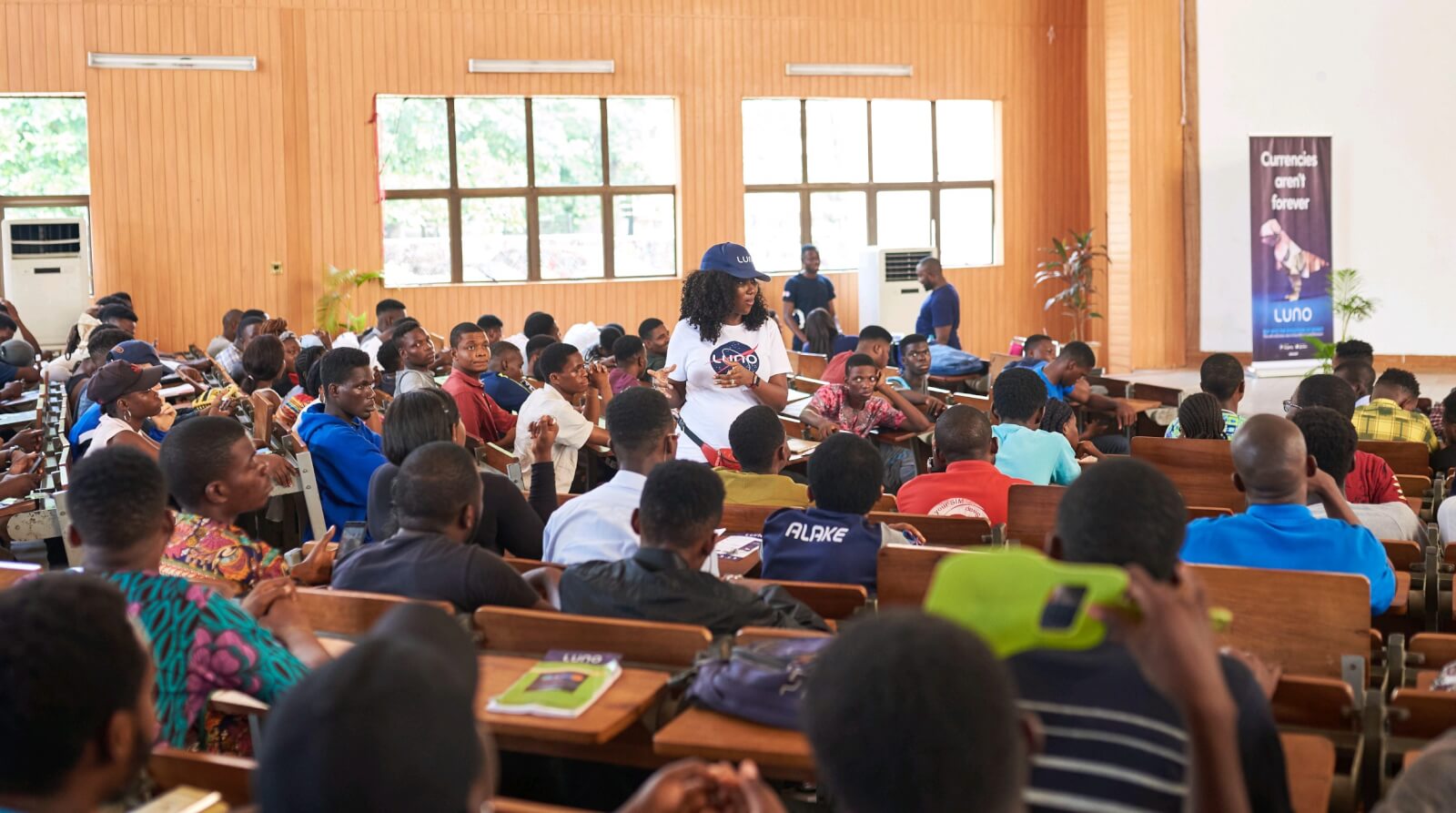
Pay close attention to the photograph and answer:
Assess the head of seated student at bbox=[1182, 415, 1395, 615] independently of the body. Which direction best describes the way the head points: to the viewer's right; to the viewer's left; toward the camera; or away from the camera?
away from the camera

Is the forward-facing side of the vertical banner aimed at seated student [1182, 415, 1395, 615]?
yes

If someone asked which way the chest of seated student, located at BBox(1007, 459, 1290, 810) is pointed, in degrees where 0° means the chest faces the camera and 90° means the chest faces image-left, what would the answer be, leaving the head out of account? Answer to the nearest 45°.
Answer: approximately 180°

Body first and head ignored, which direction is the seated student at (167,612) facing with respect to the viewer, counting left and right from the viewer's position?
facing away from the viewer and to the right of the viewer

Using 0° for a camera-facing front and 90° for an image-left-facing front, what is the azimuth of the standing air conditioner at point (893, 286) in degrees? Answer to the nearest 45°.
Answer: approximately 315°

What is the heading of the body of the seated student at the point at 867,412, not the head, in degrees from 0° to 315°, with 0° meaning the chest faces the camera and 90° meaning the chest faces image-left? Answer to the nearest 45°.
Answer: approximately 0°

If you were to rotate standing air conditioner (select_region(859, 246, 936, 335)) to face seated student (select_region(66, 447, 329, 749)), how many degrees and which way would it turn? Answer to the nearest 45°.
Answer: approximately 45° to its right

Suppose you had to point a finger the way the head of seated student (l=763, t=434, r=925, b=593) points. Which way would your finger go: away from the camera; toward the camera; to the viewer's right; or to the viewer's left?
away from the camera

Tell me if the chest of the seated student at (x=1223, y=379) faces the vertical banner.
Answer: yes

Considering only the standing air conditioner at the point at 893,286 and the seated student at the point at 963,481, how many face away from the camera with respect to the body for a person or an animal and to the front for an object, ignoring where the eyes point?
1

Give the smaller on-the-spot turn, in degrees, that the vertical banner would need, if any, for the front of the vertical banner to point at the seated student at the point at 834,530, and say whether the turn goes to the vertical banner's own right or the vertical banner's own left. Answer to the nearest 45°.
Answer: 0° — it already faces them
